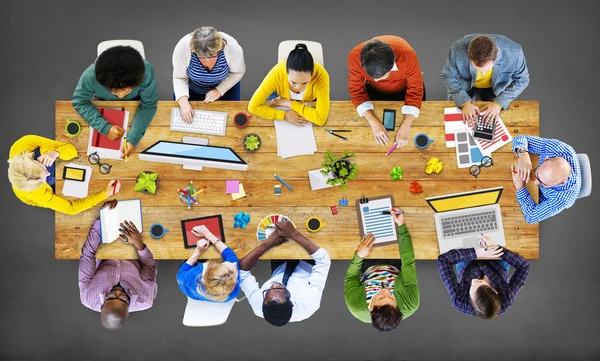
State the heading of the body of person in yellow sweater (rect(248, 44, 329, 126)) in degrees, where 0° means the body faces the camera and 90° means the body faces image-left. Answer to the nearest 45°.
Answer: approximately 0°

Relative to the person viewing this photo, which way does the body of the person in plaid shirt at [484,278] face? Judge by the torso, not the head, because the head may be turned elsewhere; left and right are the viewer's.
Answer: facing away from the viewer

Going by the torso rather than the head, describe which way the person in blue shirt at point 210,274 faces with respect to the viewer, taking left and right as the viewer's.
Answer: facing away from the viewer

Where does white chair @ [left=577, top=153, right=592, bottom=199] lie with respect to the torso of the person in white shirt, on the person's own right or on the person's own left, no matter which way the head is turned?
on the person's own right

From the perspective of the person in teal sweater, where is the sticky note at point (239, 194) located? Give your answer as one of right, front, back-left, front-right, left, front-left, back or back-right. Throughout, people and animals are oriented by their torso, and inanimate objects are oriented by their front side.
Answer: left

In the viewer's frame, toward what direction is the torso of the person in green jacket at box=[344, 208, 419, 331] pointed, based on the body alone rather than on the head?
away from the camera

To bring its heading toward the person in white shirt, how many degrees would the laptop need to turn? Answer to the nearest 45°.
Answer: approximately 90° to its right

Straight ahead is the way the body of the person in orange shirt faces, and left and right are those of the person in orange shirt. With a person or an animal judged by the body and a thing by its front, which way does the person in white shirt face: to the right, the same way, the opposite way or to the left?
the opposite way

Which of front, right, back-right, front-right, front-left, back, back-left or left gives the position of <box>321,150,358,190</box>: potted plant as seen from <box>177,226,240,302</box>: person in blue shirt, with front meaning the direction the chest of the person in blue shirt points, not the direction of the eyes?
right

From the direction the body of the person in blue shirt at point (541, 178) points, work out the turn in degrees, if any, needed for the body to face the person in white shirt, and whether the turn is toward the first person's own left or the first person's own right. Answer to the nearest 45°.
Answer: approximately 45° to the first person's own left

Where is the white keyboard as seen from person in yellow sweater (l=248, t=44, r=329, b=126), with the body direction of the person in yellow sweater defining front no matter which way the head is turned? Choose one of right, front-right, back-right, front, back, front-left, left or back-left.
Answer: right
